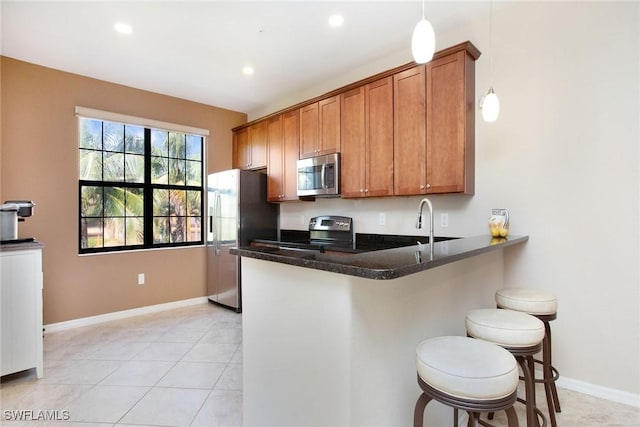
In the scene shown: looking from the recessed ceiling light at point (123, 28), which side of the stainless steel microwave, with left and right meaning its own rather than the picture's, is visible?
front

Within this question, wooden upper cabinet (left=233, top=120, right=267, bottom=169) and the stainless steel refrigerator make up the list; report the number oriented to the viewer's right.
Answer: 0

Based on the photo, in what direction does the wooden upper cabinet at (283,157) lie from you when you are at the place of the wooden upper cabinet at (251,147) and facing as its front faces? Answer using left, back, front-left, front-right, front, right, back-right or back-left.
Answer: left

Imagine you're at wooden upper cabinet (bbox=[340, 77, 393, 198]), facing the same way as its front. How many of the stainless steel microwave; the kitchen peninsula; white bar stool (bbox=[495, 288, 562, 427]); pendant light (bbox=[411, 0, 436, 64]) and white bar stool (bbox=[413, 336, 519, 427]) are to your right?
1

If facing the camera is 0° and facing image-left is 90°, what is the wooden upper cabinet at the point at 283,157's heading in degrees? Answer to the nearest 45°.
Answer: approximately 45°

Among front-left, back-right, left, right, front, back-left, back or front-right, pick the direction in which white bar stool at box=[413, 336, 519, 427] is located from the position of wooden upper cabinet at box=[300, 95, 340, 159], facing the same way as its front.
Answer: front-left

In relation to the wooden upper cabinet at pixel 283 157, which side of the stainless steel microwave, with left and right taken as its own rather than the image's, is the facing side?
right

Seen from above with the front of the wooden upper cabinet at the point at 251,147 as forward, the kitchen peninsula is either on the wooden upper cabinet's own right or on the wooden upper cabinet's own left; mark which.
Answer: on the wooden upper cabinet's own left

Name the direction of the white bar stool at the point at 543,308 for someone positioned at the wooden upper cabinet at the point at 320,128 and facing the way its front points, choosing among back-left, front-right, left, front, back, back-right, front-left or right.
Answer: left

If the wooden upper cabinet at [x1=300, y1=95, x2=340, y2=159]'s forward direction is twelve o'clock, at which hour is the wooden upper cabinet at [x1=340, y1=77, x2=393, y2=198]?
the wooden upper cabinet at [x1=340, y1=77, x2=393, y2=198] is roughly at 9 o'clock from the wooden upper cabinet at [x1=300, y1=95, x2=340, y2=159].

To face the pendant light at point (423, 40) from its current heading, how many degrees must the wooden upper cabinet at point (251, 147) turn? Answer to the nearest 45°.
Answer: approximately 45° to its left

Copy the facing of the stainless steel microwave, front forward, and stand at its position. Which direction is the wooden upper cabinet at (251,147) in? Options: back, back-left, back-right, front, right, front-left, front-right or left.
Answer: right

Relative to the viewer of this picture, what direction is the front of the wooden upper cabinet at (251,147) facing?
facing the viewer and to the left of the viewer

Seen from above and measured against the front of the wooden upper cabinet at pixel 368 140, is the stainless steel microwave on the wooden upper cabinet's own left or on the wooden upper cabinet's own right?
on the wooden upper cabinet's own right

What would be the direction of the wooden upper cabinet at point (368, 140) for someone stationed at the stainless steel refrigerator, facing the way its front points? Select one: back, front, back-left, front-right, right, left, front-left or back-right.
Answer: left
